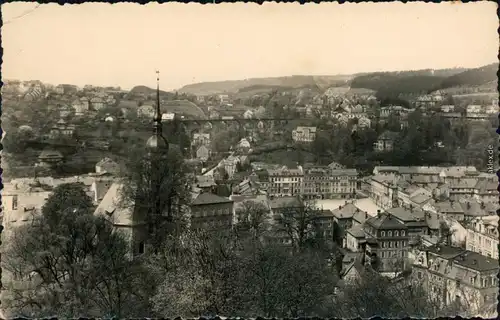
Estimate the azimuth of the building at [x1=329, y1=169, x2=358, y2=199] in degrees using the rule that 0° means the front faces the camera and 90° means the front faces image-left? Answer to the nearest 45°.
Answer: approximately 0°

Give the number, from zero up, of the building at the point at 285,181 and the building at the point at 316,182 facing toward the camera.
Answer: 2

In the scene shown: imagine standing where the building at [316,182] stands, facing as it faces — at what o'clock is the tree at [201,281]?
The tree is roughly at 1 o'clock from the building.

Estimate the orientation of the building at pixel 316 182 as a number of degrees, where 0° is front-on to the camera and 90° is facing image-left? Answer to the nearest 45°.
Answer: approximately 0°

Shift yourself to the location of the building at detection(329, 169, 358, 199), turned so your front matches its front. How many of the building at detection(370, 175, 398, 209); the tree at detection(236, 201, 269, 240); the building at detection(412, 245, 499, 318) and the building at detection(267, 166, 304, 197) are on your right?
2

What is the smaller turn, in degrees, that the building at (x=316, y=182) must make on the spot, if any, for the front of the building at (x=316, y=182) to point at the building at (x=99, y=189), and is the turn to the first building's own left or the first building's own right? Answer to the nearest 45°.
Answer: approximately 90° to the first building's own right

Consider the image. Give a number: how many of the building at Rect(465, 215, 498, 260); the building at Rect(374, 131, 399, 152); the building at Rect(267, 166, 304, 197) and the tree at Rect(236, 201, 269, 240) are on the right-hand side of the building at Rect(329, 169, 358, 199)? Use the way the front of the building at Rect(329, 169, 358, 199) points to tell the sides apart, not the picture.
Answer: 2
